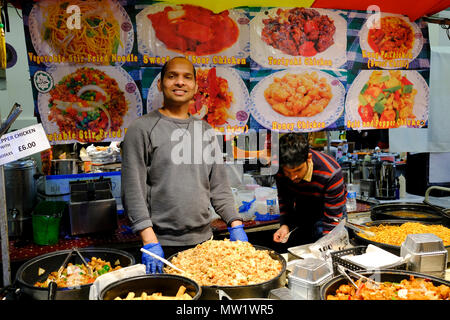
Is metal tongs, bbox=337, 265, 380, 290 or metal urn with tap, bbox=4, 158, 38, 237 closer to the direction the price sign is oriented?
the metal tongs

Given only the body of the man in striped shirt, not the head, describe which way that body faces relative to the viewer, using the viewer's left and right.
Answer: facing the viewer and to the left of the viewer

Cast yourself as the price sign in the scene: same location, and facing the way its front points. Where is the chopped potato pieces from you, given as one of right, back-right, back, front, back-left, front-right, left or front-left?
front-left

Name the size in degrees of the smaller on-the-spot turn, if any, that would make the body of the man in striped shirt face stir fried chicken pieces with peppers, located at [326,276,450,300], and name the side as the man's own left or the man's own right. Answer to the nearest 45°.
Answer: approximately 45° to the man's own left

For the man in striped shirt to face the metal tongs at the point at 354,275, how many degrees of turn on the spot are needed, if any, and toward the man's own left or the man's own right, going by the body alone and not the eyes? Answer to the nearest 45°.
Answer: approximately 45° to the man's own left

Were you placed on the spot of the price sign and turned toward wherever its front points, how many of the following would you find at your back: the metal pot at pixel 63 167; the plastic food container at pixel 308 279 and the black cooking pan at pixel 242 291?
1

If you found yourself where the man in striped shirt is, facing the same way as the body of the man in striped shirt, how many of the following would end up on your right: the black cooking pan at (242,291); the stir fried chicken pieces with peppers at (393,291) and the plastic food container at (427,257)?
0

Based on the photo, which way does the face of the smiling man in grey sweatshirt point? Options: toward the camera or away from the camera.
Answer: toward the camera

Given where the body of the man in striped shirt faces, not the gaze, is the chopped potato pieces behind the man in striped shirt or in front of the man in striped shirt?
in front

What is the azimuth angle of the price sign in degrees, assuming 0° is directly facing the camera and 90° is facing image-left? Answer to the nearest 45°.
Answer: approximately 0°

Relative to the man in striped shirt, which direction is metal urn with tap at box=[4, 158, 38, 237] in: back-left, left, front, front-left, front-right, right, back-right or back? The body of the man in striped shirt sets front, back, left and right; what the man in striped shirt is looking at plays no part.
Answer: front-right

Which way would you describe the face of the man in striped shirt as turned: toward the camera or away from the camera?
toward the camera

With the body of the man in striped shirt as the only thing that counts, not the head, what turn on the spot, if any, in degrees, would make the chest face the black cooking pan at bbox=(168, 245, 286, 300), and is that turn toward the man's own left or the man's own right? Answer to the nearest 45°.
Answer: approximately 45° to the man's own left

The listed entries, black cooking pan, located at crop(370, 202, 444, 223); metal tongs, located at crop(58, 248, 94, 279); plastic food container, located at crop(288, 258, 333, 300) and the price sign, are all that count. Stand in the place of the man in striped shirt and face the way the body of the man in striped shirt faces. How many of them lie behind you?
1
